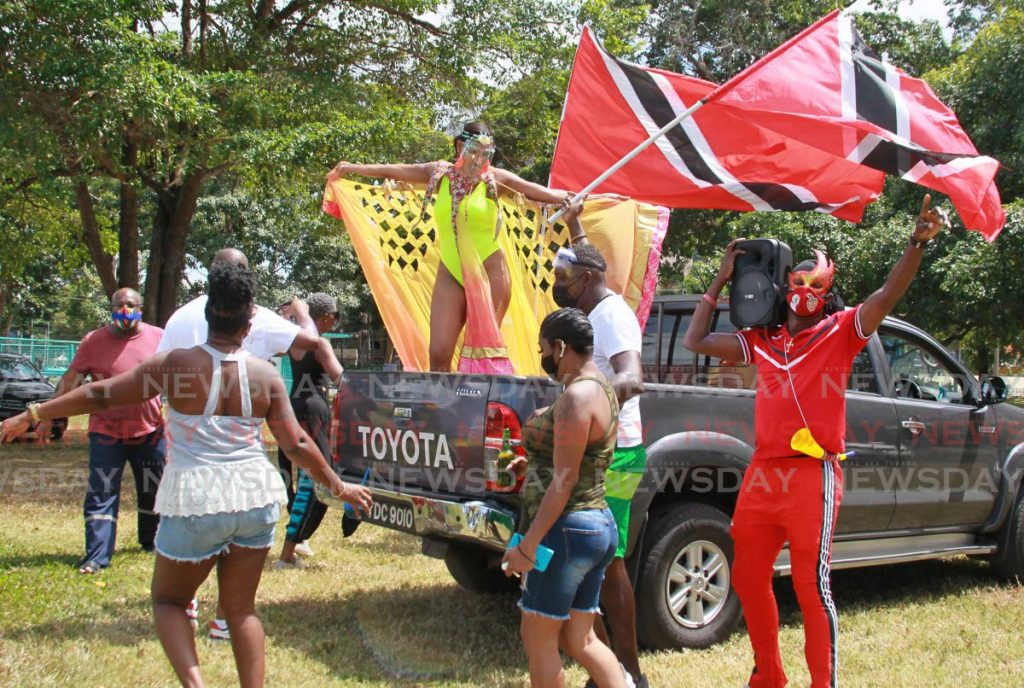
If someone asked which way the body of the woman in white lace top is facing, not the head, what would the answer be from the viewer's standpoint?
away from the camera

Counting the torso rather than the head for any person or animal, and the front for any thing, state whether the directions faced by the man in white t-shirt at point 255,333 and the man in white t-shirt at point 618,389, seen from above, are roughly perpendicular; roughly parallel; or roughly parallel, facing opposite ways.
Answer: roughly perpendicular

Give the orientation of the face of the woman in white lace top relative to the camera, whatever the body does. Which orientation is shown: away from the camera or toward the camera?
away from the camera

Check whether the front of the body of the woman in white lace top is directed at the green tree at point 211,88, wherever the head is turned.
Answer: yes

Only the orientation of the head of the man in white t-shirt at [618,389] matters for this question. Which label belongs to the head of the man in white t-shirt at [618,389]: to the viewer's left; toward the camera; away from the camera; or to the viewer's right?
to the viewer's left

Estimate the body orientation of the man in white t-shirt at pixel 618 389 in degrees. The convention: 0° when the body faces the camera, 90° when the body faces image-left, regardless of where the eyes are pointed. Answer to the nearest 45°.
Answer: approximately 90°

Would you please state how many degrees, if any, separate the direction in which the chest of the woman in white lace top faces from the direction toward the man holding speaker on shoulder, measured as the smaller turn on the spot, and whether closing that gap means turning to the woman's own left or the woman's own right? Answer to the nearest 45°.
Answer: approximately 90° to the woman's own right

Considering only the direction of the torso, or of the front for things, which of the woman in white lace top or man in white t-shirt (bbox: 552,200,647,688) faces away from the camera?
the woman in white lace top

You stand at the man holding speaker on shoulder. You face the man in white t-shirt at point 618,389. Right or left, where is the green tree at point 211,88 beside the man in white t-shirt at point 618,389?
right

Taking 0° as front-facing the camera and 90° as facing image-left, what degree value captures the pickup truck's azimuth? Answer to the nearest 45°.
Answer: approximately 225°

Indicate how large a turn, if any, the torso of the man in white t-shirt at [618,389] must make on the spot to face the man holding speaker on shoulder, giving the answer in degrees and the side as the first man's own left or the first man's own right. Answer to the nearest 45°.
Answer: approximately 180°

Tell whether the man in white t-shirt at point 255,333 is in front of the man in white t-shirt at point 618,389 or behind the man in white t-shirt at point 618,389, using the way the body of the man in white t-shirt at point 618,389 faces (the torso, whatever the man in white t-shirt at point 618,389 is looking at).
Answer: in front
